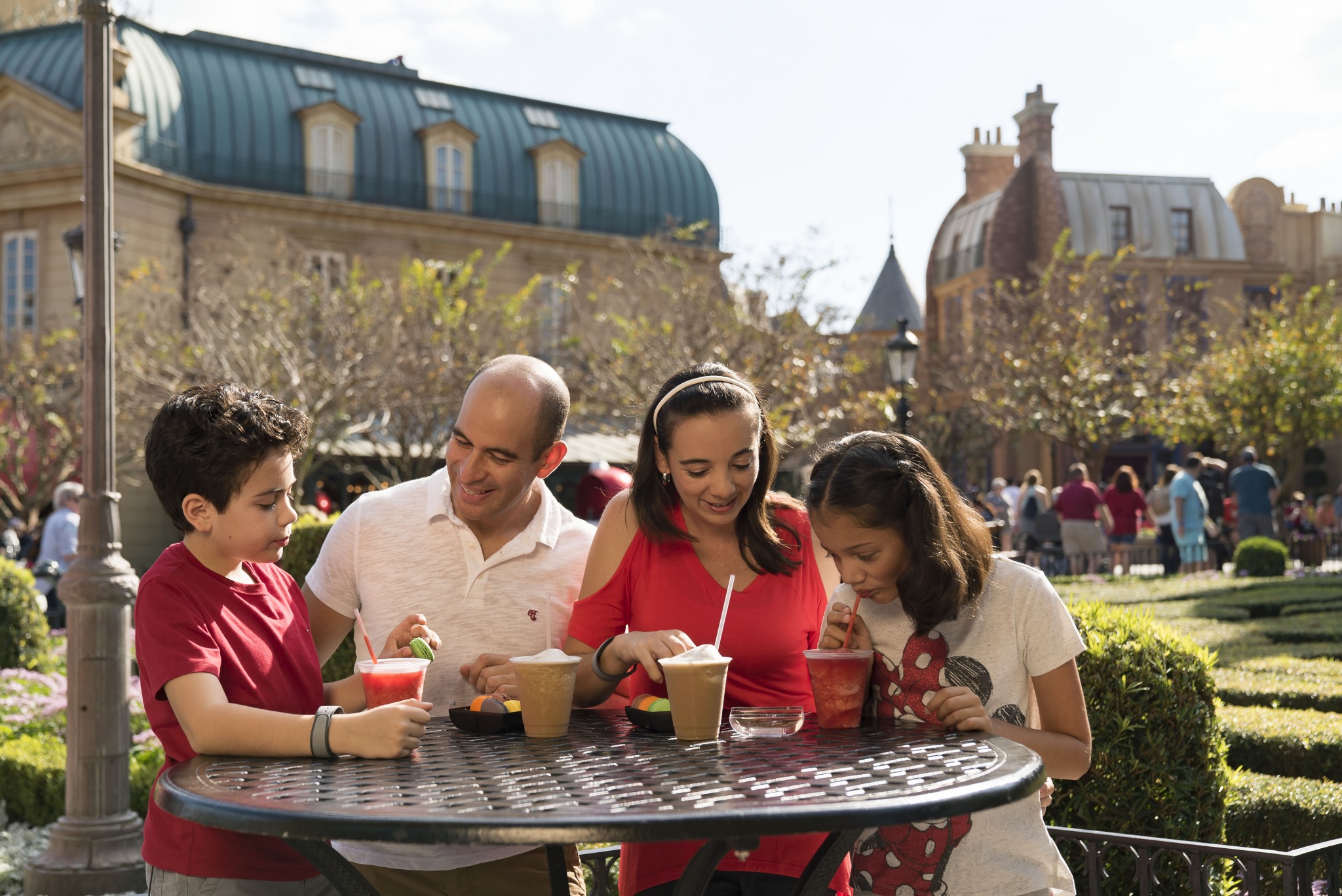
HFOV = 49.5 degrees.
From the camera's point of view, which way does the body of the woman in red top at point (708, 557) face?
toward the camera

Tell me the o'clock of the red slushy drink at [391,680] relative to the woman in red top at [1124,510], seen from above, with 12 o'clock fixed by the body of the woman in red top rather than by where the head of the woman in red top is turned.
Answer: The red slushy drink is roughly at 6 o'clock from the woman in red top.

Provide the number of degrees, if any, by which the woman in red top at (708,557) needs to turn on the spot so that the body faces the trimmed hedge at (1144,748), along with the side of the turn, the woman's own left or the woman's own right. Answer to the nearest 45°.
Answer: approximately 135° to the woman's own left

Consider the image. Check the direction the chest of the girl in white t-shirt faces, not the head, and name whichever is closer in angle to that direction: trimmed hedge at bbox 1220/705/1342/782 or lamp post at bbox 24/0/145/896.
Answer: the lamp post

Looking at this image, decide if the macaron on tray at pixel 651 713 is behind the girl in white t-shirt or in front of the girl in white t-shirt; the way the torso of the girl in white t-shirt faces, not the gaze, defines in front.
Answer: in front

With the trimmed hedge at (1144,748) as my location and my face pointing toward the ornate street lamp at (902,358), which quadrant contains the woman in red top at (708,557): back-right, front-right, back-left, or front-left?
back-left

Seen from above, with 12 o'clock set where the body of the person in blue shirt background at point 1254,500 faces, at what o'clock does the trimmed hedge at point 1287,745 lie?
The trimmed hedge is roughly at 6 o'clock from the person in blue shirt background.

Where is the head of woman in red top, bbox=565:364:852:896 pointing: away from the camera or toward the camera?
toward the camera

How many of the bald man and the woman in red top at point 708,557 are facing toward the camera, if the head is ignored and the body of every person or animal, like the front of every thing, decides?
2

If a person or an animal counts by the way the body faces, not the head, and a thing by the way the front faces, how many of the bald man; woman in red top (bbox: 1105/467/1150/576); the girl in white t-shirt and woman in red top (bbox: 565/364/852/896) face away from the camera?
1

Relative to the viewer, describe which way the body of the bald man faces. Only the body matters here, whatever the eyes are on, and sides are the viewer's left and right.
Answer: facing the viewer

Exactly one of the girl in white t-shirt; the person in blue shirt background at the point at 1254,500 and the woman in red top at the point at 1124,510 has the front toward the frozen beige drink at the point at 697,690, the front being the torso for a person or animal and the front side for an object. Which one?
the girl in white t-shirt

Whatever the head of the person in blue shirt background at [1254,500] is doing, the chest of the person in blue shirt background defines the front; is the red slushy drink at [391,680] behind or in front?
behind

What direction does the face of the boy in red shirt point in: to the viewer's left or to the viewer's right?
to the viewer's right

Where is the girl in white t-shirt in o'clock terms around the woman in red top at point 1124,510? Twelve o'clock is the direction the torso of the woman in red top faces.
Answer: The girl in white t-shirt is roughly at 6 o'clock from the woman in red top.

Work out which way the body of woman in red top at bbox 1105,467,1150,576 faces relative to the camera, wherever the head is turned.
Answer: away from the camera
